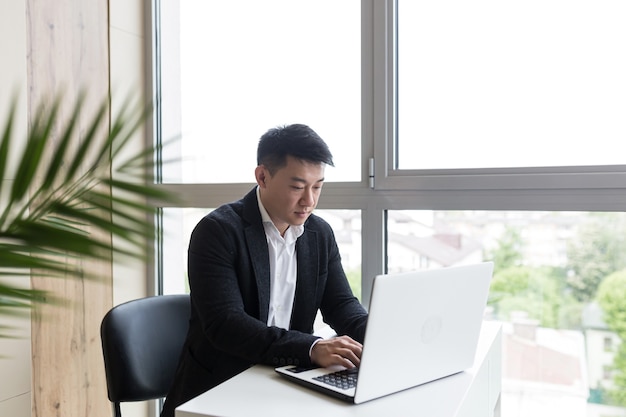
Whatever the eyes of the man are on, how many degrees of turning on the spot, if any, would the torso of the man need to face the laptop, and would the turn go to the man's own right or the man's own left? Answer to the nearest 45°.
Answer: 0° — they already face it

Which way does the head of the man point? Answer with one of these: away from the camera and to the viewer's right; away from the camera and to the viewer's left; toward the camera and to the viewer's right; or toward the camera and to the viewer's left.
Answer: toward the camera and to the viewer's right

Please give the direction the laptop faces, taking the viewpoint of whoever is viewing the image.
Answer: facing away from the viewer and to the left of the viewer

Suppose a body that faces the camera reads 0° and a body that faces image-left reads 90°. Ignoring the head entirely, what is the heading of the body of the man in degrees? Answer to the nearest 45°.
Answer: approximately 315°

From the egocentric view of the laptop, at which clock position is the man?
The man is roughly at 12 o'clock from the laptop.

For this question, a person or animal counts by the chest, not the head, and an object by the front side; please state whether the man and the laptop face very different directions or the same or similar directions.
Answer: very different directions
